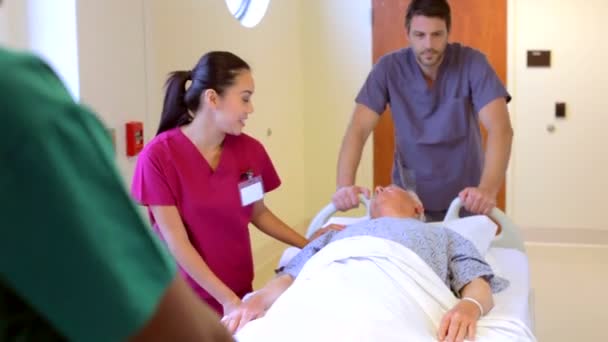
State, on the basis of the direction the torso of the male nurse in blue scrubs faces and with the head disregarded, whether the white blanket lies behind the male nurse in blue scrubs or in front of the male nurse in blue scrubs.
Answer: in front

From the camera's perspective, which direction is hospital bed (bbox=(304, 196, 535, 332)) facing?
toward the camera

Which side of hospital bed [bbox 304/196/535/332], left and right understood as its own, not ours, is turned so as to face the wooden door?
back

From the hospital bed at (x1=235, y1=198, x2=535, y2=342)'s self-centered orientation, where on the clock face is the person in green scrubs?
The person in green scrubs is roughly at 12 o'clock from the hospital bed.

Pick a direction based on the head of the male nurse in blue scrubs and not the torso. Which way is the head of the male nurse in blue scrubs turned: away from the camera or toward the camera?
toward the camera

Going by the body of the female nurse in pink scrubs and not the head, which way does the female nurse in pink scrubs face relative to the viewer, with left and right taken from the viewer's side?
facing the viewer and to the right of the viewer

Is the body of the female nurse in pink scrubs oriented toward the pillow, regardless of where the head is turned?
no

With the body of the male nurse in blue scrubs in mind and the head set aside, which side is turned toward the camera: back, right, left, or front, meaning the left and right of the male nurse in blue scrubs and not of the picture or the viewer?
front

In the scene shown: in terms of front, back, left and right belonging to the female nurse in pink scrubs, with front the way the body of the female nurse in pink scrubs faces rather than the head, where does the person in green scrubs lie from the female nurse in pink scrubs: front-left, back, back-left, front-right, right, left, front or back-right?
front-right

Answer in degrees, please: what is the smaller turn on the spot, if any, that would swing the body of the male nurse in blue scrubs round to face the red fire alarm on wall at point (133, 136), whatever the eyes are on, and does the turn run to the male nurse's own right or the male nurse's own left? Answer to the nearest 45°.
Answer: approximately 90° to the male nurse's own right

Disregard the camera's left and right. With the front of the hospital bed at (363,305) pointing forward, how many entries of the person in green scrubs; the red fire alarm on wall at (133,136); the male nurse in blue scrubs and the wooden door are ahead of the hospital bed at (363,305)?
1

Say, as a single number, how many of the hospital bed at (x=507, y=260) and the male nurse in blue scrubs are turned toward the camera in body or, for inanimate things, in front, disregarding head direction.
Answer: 2

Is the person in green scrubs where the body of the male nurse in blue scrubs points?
yes

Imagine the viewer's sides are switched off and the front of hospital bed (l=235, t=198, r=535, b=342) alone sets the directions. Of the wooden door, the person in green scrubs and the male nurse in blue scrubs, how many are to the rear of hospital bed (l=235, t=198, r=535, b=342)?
2

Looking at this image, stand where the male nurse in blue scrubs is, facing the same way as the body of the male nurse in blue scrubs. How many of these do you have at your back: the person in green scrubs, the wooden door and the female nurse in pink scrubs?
1

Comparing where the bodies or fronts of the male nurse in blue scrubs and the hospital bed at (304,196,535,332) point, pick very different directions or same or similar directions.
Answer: same or similar directions

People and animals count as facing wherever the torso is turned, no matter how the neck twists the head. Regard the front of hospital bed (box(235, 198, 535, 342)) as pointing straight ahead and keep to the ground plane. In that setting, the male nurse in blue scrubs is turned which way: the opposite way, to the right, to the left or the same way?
the same way

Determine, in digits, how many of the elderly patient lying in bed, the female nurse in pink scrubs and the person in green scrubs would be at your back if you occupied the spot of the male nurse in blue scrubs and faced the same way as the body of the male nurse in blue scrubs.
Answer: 0
